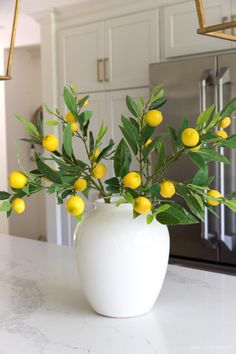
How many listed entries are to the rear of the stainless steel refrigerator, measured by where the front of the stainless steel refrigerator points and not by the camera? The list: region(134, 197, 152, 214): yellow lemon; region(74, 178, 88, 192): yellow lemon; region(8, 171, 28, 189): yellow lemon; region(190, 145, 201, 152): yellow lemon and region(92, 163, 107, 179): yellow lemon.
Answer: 0

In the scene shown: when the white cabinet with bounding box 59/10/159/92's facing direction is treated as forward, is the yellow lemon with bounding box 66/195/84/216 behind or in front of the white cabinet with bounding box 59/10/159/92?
in front

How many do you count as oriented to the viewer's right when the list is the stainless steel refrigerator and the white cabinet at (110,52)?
0

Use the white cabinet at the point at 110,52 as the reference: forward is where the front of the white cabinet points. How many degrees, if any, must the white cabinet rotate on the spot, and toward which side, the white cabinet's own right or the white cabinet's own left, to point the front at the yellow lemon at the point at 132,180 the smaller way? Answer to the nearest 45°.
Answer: approximately 45° to the white cabinet's own left

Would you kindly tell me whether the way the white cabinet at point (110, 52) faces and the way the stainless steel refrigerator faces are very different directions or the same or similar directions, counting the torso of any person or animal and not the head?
same or similar directions

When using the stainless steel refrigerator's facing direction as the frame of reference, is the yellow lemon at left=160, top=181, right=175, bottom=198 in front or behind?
in front

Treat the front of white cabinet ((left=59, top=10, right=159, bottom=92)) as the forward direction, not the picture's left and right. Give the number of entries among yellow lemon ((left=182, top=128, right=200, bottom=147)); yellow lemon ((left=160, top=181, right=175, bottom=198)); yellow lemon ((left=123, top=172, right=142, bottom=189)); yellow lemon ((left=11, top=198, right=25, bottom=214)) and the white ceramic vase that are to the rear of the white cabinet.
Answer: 0

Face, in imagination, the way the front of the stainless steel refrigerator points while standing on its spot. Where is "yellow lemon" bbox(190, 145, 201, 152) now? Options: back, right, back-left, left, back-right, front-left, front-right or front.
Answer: front-left

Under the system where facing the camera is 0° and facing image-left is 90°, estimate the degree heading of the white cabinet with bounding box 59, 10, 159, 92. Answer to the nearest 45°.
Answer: approximately 45°

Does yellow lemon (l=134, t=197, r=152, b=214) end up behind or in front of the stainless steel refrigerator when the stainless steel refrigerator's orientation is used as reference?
in front

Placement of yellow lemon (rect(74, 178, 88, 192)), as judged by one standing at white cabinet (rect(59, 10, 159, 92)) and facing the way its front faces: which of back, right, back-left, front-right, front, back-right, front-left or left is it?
front-left

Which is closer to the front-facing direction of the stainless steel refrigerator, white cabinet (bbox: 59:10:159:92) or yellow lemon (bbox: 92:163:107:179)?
the yellow lemon

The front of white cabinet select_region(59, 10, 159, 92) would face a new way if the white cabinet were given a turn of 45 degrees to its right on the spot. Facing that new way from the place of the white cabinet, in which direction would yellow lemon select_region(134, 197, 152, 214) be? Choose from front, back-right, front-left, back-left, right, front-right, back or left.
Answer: left
